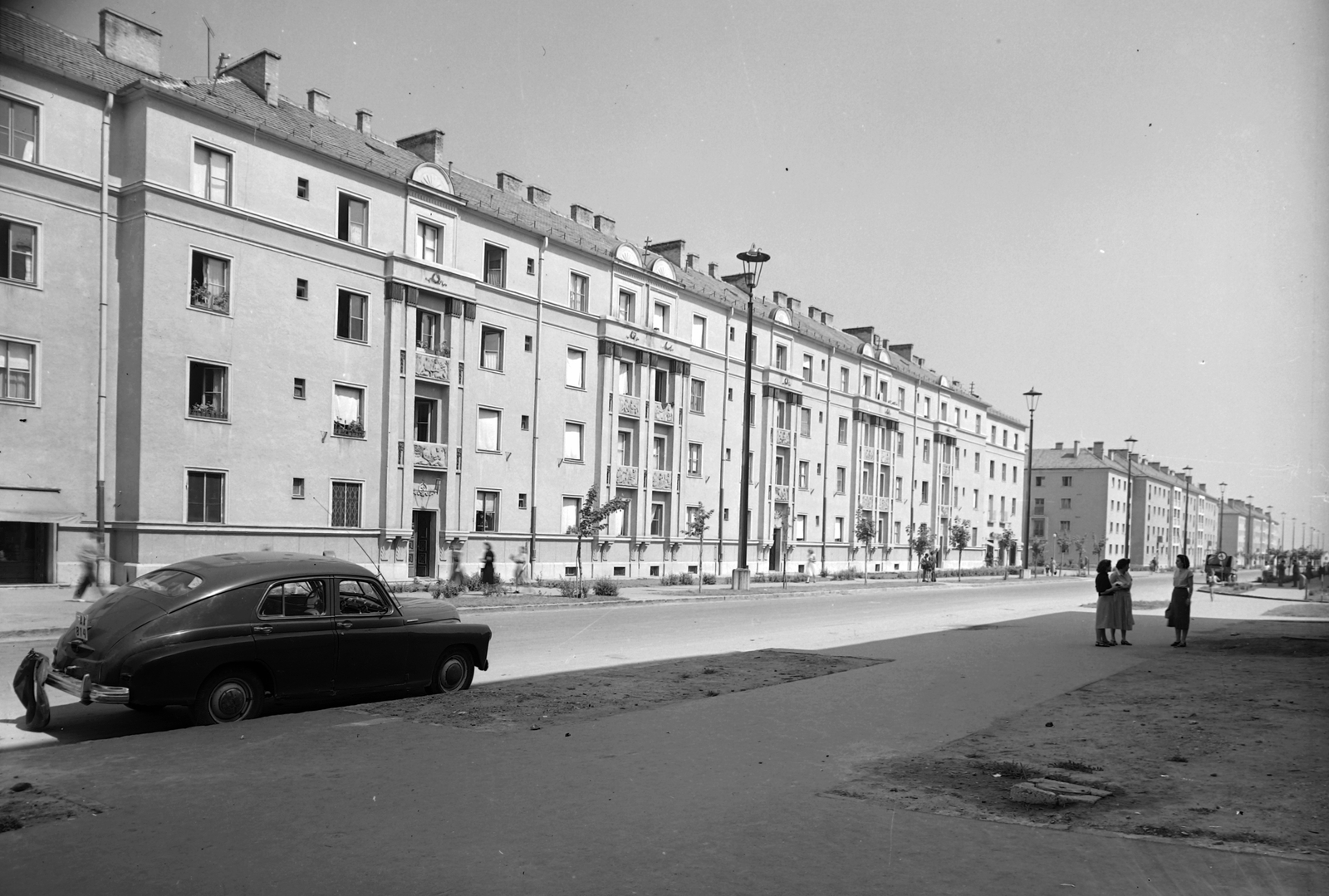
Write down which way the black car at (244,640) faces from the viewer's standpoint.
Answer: facing away from the viewer and to the right of the viewer

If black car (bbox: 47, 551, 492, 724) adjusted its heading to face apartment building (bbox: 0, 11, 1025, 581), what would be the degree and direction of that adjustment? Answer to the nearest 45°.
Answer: approximately 45° to its left

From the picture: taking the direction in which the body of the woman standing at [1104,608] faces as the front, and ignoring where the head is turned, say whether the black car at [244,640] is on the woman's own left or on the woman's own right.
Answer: on the woman's own right

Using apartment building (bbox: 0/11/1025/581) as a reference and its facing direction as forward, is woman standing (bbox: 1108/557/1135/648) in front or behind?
in front

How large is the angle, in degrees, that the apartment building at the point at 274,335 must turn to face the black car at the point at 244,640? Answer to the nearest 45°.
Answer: approximately 45° to its right

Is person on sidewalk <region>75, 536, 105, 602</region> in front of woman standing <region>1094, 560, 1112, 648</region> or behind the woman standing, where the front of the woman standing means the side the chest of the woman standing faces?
behind

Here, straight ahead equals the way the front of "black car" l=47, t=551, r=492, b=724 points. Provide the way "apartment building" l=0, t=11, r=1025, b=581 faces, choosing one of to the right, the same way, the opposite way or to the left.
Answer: to the right

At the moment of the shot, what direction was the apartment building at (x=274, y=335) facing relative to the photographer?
facing the viewer and to the right of the viewer

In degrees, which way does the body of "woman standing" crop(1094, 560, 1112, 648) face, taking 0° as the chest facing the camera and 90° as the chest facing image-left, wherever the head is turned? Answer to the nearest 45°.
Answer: approximately 270°

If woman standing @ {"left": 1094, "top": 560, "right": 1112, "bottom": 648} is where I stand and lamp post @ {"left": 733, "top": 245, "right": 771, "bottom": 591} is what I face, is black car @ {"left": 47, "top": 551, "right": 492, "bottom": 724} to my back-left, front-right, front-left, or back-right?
back-left

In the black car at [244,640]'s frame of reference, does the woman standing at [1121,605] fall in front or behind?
in front
